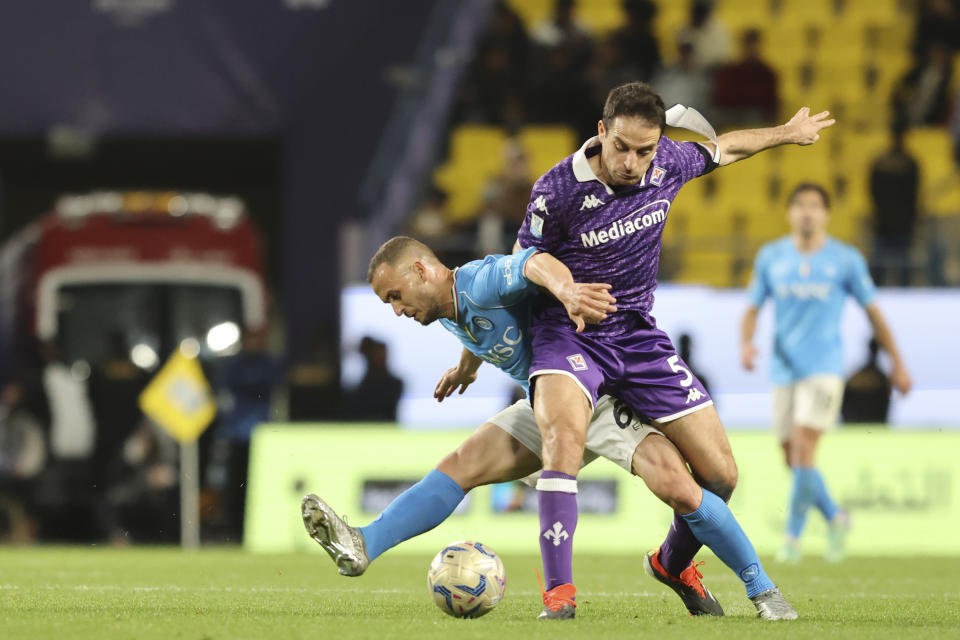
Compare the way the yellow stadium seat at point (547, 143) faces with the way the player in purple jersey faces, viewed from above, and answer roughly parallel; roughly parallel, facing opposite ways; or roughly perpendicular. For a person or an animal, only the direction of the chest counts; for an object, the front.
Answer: roughly parallel

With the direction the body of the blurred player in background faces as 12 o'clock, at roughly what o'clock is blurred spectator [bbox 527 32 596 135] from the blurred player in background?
The blurred spectator is roughly at 5 o'clock from the blurred player in background.

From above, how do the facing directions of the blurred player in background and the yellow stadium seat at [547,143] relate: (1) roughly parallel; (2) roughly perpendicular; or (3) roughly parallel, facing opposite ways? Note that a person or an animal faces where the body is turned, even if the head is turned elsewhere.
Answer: roughly parallel

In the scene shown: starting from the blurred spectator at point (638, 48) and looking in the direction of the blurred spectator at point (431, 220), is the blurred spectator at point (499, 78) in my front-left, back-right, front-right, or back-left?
front-right

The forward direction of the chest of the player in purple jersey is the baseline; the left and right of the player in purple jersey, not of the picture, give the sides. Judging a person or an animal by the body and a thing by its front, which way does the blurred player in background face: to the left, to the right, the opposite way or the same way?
the same way

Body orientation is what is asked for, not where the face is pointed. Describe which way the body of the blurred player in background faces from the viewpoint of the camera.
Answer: toward the camera

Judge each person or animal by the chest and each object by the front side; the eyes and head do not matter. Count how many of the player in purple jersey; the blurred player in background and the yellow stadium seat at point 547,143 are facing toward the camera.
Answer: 3

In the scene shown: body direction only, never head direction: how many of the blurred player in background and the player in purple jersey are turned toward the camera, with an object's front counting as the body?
2

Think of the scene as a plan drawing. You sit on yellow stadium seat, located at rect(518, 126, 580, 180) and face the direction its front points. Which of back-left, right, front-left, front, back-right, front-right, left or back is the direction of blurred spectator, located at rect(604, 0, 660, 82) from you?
left

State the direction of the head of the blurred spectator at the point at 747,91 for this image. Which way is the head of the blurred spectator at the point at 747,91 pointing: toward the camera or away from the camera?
toward the camera

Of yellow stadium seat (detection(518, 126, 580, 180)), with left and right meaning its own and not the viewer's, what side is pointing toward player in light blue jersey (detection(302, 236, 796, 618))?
front

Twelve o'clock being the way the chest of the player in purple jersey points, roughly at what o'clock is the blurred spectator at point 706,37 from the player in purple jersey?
The blurred spectator is roughly at 6 o'clock from the player in purple jersey.

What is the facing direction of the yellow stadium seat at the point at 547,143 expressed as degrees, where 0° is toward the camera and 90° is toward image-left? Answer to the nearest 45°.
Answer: approximately 0°

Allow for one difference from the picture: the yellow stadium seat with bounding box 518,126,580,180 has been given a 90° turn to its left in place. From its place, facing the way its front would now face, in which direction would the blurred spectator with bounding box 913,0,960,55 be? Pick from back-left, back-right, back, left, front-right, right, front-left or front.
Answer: front

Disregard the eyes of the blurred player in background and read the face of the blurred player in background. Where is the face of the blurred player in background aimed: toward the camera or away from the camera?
toward the camera

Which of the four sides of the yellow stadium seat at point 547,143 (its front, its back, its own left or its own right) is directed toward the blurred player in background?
front

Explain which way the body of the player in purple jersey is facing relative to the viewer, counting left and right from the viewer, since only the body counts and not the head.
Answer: facing the viewer

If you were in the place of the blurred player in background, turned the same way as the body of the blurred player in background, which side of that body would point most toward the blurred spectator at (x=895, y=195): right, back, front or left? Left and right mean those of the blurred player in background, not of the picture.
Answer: back

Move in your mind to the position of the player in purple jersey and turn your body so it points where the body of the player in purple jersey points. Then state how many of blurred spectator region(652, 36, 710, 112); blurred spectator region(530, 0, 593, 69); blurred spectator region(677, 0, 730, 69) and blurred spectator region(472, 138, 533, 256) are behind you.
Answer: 4
